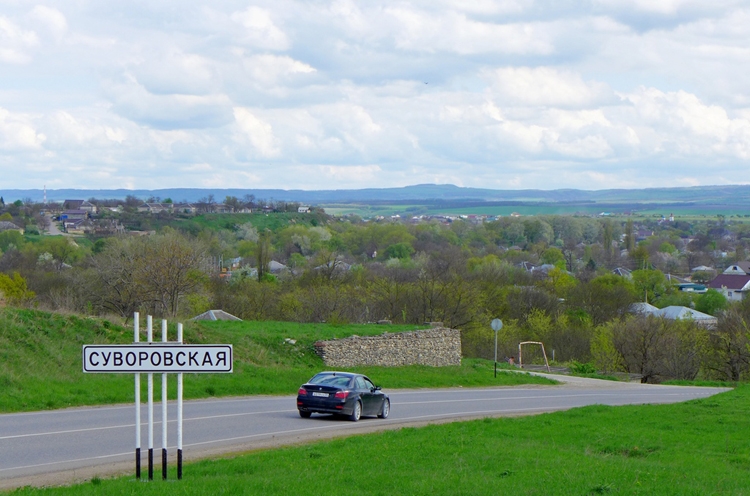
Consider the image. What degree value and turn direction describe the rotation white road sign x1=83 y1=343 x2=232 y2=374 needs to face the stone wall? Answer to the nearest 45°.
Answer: approximately 180°

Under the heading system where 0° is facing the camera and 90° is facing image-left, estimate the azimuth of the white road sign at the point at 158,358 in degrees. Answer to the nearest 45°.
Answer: approximately 0°

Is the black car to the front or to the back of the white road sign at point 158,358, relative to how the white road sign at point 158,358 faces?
to the back

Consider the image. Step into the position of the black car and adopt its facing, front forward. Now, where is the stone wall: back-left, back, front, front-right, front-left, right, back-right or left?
front-left

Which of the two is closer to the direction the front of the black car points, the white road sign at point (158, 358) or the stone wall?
the stone wall

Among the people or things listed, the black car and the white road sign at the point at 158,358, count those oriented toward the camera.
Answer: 1

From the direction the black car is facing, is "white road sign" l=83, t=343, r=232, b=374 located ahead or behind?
behind

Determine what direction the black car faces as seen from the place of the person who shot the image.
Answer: facing away from the viewer and to the right of the viewer
